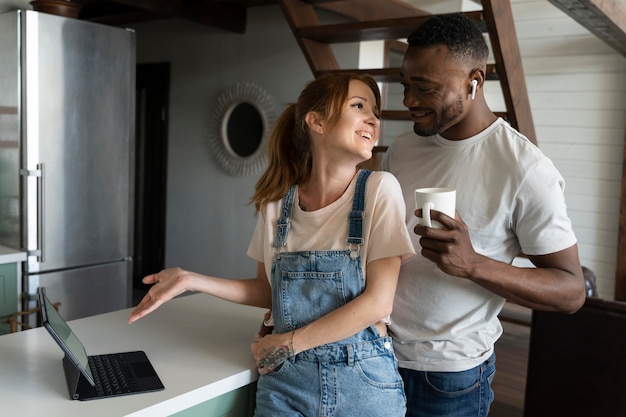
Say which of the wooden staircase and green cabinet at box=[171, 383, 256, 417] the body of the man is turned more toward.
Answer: the green cabinet

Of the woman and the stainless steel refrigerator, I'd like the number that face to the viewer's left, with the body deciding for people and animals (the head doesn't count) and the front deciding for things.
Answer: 0

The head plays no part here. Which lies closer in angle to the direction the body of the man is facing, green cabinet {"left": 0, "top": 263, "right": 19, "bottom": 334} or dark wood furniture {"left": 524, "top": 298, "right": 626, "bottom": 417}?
the green cabinet

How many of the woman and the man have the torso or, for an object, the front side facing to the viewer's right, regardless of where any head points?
0

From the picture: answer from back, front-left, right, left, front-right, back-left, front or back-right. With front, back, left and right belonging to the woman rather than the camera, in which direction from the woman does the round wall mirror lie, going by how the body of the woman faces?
back

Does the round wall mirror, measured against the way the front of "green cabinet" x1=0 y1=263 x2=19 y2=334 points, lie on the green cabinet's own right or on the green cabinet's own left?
on the green cabinet's own left

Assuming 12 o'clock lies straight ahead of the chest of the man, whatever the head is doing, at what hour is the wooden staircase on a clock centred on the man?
The wooden staircase is roughly at 4 o'clock from the man.
